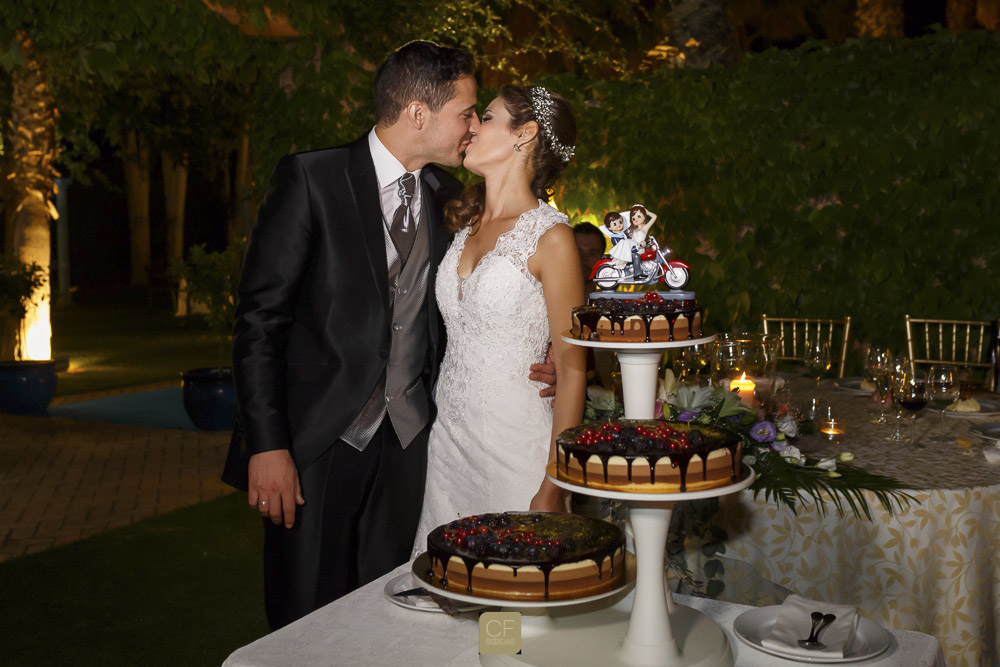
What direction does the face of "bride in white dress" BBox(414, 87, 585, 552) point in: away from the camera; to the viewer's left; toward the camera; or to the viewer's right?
to the viewer's left

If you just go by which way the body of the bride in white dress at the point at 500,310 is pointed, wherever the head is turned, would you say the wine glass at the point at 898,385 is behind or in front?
behind

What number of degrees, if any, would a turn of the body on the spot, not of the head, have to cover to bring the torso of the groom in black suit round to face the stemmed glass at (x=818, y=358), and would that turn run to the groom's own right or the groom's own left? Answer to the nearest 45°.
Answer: approximately 90° to the groom's own left

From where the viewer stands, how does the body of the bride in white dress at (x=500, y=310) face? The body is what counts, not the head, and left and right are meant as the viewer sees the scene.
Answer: facing the viewer and to the left of the viewer

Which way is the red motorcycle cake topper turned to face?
to the viewer's right

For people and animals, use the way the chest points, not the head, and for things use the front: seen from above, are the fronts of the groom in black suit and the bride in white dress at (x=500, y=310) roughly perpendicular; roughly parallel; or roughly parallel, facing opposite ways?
roughly perpendicular

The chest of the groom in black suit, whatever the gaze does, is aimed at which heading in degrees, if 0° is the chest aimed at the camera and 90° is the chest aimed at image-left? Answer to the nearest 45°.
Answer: approximately 315°

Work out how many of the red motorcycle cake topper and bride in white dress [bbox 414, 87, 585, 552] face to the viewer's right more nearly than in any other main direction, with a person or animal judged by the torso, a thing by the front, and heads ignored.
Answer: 1

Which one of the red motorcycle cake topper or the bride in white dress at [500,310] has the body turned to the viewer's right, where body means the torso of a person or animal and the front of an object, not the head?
the red motorcycle cake topper

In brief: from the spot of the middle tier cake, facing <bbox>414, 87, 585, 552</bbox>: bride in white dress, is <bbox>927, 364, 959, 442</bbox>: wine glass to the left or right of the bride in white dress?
right
